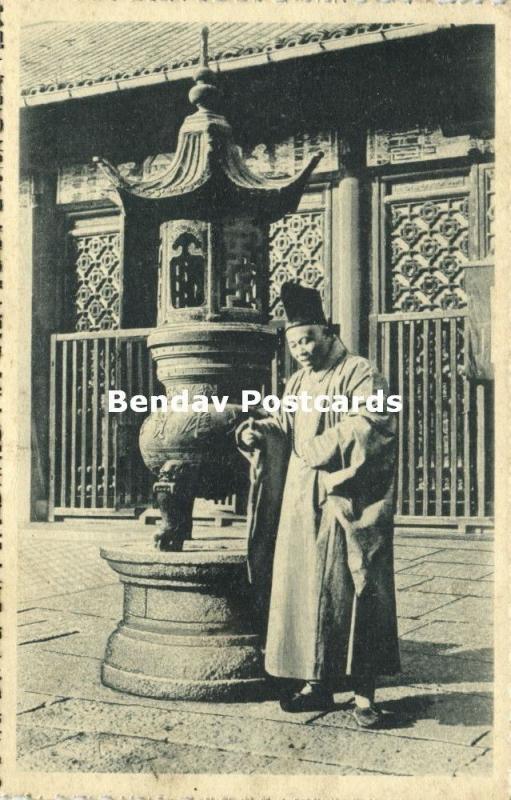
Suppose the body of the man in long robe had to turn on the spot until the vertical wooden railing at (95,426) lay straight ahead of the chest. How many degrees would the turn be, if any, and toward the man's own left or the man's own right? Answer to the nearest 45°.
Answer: approximately 135° to the man's own right

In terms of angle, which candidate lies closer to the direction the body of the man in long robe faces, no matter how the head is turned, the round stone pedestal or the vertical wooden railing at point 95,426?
the round stone pedestal

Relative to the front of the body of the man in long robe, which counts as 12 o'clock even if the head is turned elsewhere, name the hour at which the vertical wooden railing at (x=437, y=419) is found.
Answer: The vertical wooden railing is roughly at 5 o'clock from the man in long robe.

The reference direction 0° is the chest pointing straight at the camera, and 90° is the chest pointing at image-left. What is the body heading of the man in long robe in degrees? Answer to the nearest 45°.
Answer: approximately 45°

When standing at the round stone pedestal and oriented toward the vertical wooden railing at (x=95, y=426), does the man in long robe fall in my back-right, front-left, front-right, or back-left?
back-right

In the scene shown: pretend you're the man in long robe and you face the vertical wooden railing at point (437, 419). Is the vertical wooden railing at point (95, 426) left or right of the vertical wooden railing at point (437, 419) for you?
left

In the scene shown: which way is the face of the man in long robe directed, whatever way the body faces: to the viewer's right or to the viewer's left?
to the viewer's left

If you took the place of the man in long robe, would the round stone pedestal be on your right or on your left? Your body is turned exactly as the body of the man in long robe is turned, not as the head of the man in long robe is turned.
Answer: on your right
